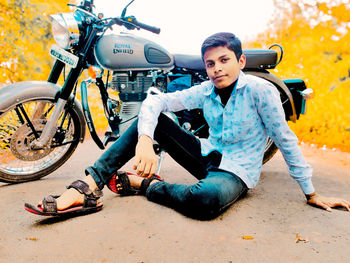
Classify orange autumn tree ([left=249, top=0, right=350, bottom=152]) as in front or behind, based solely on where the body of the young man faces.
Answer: behind

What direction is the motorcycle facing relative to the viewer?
to the viewer's left

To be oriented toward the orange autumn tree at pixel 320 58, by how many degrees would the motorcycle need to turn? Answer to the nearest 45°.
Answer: approximately 135° to its right

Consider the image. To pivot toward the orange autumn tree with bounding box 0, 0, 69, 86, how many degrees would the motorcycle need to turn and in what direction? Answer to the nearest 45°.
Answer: approximately 45° to its right

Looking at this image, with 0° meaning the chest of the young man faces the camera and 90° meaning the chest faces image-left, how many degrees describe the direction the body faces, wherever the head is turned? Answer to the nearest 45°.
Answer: approximately 45°

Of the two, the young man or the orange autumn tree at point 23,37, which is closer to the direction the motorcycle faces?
the orange autumn tree
